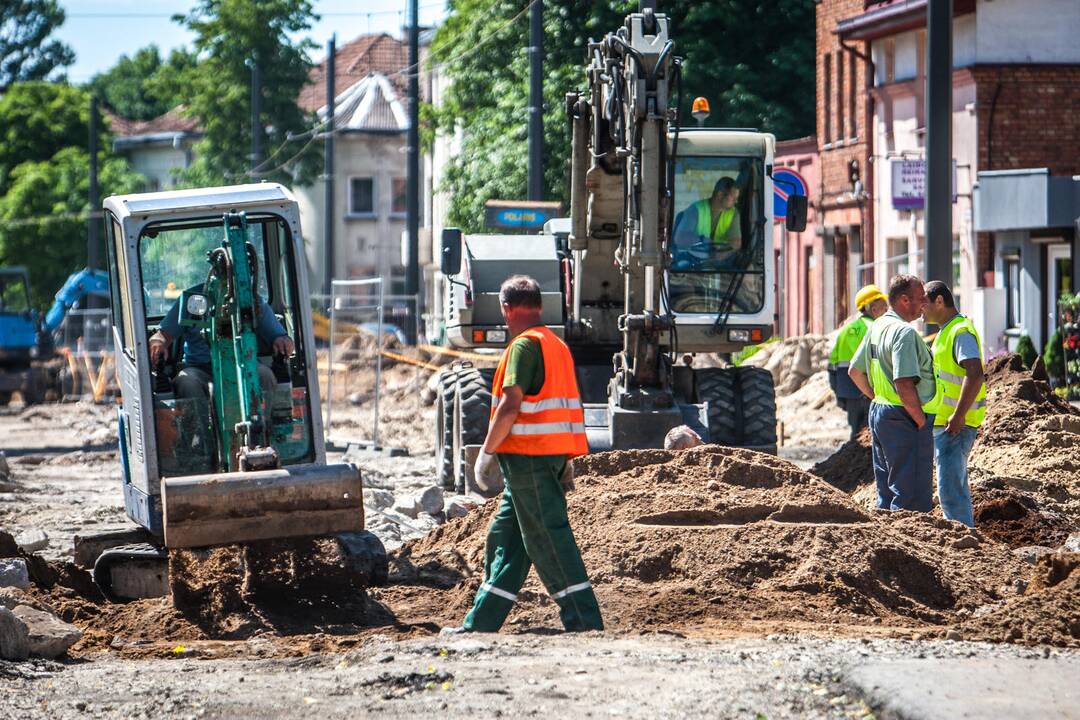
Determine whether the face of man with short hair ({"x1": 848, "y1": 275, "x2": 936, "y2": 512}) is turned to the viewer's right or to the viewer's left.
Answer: to the viewer's right

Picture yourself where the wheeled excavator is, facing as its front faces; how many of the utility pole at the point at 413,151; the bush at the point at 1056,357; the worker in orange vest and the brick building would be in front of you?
1

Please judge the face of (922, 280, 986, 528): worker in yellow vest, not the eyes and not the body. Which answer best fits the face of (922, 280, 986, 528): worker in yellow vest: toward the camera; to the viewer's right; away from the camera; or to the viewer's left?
to the viewer's left

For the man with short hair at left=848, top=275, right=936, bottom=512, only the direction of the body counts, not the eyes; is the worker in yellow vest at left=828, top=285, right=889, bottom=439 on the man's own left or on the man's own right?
on the man's own left

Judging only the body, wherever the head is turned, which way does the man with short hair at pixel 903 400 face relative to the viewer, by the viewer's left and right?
facing away from the viewer and to the right of the viewer

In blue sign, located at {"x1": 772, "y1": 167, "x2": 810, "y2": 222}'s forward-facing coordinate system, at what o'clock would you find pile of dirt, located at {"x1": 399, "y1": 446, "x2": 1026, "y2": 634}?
The pile of dirt is roughly at 12 o'clock from the blue sign.

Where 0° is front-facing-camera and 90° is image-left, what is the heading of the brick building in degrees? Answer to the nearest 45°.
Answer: approximately 45°
